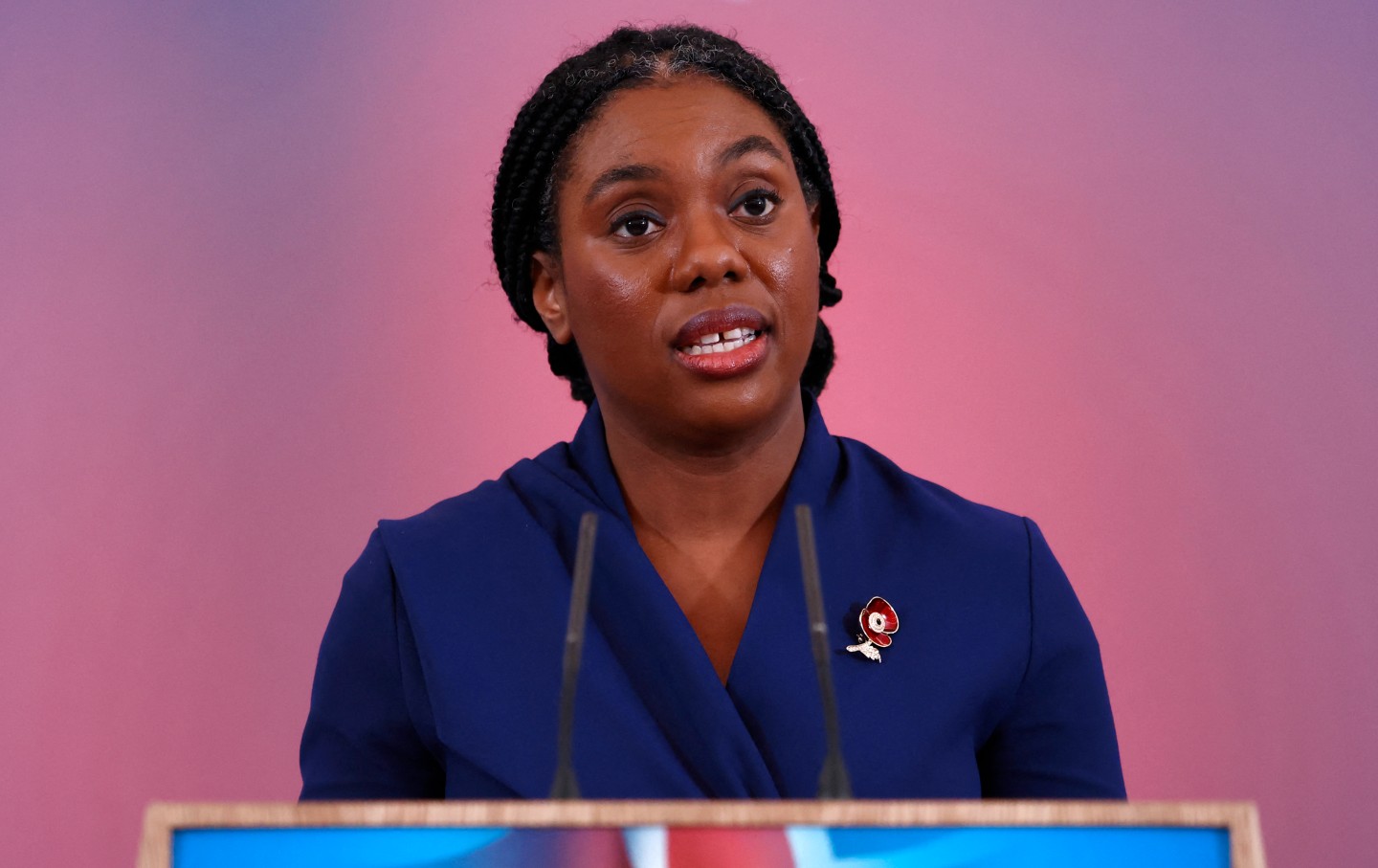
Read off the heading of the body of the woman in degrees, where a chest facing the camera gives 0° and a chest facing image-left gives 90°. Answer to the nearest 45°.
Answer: approximately 0°
